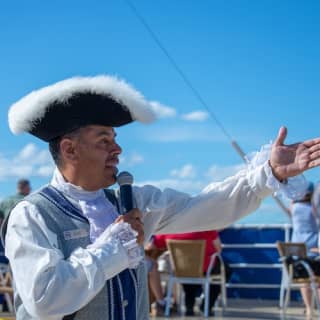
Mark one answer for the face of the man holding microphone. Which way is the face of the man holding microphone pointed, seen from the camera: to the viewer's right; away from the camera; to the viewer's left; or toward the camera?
to the viewer's right

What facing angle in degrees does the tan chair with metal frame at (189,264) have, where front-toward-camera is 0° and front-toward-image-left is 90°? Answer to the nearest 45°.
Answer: approximately 225°

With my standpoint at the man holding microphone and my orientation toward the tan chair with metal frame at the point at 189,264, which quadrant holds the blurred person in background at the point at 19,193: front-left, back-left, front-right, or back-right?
front-left

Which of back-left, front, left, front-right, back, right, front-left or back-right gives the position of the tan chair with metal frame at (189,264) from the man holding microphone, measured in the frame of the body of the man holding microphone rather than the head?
back-left

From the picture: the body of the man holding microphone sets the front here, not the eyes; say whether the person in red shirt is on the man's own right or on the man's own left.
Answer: on the man's own left

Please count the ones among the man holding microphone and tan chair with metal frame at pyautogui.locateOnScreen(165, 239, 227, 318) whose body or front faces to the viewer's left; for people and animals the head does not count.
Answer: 0

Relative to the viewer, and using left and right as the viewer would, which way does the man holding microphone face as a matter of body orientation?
facing the viewer and to the right of the viewer

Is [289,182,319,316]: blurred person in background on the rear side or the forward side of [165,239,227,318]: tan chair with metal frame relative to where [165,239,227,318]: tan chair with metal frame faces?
on the forward side

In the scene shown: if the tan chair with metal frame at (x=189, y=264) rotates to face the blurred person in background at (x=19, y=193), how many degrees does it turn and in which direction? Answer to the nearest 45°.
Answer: approximately 135° to its left
